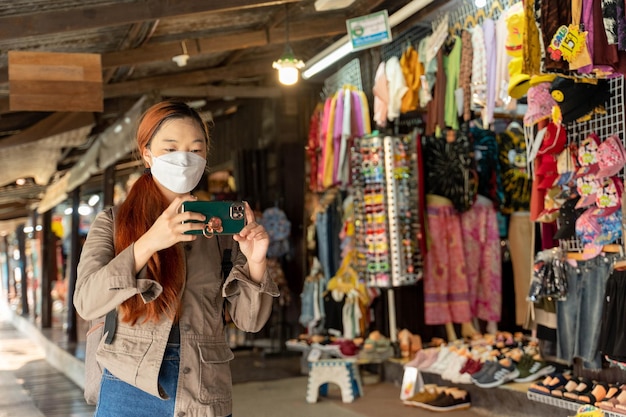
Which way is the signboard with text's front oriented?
toward the camera

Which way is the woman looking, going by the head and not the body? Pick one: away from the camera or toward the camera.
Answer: toward the camera

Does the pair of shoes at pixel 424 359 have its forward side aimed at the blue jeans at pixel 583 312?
no

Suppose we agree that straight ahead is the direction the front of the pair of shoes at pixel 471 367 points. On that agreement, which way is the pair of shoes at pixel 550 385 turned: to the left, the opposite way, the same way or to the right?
the same way

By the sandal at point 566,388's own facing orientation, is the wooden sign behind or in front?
in front

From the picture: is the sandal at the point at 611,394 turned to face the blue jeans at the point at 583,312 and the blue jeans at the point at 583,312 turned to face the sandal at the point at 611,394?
no

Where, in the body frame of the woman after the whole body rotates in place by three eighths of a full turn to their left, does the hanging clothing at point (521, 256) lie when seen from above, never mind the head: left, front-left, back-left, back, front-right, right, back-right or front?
front-right

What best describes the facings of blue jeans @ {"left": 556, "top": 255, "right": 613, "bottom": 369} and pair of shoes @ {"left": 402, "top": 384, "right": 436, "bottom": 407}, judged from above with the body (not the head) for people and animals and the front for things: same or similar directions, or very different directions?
same or similar directions

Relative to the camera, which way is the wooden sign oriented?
toward the camera

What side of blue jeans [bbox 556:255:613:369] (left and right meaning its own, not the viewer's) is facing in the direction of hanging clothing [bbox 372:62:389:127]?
right

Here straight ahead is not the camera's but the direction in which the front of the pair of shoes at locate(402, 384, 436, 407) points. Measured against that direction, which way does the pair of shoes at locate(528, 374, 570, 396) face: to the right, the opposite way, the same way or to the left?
the same way
